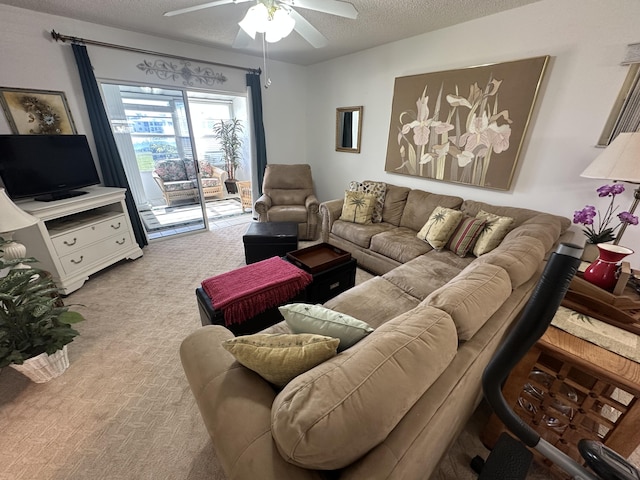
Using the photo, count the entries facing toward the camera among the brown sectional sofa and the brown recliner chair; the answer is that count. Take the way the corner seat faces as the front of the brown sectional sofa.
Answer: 1

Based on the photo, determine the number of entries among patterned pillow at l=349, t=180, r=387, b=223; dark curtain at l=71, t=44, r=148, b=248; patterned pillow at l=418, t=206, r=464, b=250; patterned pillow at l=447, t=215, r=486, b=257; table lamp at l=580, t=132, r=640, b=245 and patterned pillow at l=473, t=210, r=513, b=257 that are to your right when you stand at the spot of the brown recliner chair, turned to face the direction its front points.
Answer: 1

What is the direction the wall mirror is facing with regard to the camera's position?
facing the viewer and to the left of the viewer

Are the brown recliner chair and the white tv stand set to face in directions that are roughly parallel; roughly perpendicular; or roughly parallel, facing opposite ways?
roughly perpendicular

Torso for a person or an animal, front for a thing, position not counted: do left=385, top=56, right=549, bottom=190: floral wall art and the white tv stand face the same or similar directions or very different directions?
very different directions

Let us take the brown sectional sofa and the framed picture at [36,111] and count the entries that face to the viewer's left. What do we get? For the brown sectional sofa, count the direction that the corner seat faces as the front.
1

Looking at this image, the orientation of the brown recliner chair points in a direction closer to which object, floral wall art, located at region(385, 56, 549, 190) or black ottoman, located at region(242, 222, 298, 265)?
the black ottoman

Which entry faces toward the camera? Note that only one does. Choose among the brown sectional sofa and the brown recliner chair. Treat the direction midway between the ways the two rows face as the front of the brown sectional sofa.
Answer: the brown recliner chair

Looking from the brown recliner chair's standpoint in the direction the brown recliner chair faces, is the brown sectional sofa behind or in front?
in front

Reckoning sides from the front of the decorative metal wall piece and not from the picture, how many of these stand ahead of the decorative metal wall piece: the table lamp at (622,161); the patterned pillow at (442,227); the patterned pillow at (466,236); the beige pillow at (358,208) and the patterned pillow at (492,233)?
5

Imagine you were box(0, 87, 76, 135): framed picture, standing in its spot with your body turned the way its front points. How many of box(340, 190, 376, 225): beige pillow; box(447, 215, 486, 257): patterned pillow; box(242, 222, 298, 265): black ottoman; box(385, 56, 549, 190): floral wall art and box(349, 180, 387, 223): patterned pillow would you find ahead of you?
5

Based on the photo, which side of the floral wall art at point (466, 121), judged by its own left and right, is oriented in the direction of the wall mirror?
right

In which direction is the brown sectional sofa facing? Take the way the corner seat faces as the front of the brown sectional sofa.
to the viewer's left

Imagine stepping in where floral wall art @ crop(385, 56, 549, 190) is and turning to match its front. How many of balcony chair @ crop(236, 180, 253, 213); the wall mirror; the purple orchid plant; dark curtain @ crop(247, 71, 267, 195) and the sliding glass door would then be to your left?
1

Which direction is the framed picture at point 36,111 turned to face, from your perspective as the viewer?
facing the viewer and to the right of the viewer

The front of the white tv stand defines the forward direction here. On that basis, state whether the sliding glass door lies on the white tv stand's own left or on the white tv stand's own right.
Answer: on the white tv stand's own left

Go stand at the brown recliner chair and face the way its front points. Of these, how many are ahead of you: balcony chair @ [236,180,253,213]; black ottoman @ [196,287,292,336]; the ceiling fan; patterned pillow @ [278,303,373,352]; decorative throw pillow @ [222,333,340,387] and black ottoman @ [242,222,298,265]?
5

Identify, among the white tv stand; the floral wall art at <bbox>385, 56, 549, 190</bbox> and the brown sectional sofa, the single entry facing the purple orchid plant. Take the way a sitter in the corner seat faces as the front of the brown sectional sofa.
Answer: the white tv stand

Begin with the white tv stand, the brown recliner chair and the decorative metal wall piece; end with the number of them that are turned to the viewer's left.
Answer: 0

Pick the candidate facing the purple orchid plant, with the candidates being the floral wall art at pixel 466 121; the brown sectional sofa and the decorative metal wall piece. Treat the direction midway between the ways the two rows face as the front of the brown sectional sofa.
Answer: the decorative metal wall piece
